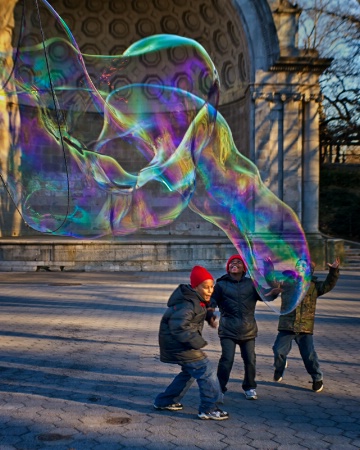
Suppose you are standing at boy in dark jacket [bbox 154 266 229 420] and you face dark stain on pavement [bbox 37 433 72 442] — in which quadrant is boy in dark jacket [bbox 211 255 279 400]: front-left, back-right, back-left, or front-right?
back-right

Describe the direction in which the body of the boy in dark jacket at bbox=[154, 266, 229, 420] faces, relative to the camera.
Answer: to the viewer's right

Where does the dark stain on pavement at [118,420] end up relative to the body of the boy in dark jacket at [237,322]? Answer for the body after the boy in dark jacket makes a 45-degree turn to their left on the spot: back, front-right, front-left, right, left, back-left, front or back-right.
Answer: right

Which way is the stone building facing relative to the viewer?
toward the camera

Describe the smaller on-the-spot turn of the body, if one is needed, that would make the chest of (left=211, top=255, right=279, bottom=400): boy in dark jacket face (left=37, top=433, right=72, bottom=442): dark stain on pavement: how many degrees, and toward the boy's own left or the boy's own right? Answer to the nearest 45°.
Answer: approximately 45° to the boy's own right

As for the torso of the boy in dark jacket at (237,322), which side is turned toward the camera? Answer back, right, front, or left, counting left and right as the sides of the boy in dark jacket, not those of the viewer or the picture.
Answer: front

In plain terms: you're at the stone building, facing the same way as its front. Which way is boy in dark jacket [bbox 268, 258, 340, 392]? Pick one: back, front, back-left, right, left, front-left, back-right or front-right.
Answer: front
